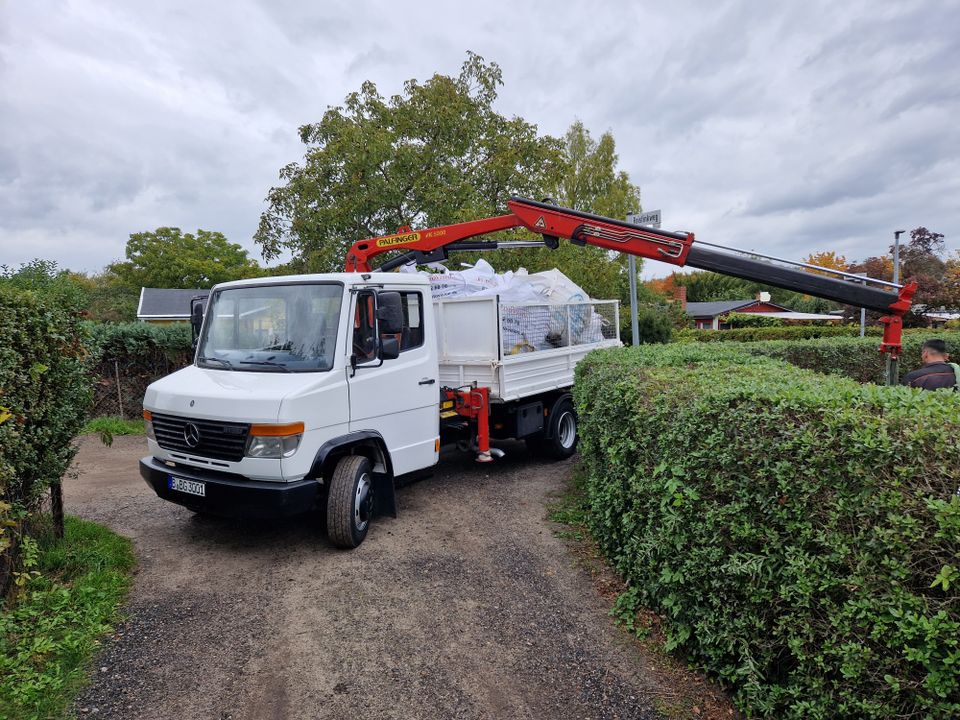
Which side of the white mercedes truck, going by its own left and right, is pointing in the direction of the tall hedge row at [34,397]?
front

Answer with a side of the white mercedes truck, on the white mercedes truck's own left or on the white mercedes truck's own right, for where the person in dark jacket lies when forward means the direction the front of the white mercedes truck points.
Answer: on the white mercedes truck's own left

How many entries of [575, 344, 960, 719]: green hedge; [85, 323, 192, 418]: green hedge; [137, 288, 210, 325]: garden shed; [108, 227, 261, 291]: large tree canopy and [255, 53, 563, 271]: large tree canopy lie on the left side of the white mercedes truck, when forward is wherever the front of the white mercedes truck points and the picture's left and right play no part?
1

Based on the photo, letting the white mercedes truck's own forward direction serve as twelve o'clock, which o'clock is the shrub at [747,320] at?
The shrub is roughly at 6 o'clock from the white mercedes truck.

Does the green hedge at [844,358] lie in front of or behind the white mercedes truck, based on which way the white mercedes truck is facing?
behind

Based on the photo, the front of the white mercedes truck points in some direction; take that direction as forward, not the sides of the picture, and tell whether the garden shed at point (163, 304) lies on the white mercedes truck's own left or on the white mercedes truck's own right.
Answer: on the white mercedes truck's own right

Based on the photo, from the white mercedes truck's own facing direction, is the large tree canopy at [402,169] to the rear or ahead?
to the rear

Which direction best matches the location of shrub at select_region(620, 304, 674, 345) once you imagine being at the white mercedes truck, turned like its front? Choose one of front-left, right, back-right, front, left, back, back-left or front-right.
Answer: back

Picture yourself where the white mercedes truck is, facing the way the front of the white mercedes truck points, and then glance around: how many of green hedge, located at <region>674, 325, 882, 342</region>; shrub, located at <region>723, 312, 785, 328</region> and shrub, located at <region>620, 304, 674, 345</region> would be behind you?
3

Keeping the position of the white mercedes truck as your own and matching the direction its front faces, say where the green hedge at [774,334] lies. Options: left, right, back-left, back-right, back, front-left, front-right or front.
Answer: back
